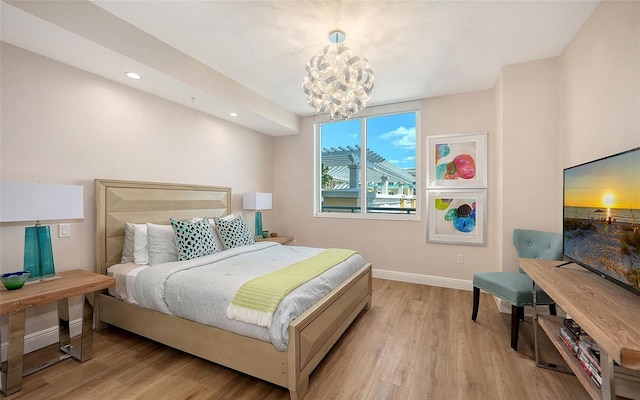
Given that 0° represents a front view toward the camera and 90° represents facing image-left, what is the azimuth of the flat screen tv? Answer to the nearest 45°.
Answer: approximately 45°

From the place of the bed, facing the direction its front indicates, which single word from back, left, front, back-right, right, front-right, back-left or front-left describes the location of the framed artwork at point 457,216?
front-left

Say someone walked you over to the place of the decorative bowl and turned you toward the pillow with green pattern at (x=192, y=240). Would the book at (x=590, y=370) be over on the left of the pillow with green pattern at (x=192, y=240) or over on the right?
right

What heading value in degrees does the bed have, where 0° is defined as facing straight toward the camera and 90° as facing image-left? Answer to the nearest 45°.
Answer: approximately 315°

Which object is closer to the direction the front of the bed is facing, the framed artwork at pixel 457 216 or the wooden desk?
the wooden desk

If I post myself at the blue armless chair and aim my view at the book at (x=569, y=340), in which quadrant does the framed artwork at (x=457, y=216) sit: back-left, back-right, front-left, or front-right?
back-right
